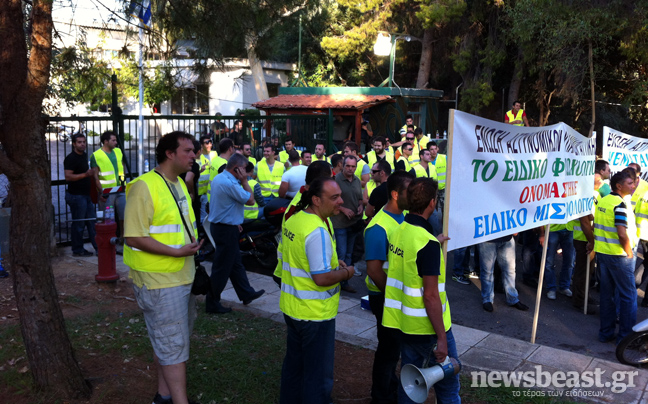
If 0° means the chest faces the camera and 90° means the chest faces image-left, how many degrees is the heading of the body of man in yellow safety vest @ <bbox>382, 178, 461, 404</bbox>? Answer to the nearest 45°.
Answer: approximately 225°

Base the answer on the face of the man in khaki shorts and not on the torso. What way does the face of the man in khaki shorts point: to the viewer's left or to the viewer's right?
to the viewer's right

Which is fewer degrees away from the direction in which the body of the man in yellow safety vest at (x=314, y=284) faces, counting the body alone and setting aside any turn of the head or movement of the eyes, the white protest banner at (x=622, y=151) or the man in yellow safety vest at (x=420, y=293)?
the man in yellow safety vest

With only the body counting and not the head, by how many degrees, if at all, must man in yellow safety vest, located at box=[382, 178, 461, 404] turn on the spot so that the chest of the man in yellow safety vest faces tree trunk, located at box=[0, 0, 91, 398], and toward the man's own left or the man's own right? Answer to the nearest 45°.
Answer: approximately 135° to the man's own left

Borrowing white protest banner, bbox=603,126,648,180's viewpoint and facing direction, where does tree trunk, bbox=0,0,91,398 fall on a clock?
The tree trunk is roughly at 1 o'clock from the white protest banner.

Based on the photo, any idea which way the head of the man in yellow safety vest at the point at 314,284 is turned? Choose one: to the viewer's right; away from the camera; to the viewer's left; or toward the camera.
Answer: to the viewer's right
